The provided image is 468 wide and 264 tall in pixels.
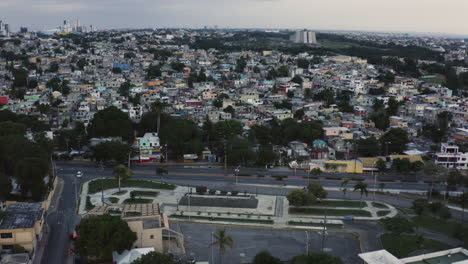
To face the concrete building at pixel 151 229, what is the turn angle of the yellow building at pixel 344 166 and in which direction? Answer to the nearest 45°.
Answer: approximately 45° to its right

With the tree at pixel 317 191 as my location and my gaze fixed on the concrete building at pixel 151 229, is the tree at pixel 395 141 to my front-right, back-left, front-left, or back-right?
back-right

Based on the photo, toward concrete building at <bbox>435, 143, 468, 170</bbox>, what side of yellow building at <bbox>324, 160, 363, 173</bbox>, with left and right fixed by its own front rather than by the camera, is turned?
left

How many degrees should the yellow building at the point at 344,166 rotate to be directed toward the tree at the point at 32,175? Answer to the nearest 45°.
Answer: approximately 45° to its right

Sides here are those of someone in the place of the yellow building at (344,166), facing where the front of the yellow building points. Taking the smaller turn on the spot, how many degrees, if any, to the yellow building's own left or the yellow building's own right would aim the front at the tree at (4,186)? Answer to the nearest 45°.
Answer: approximately 45° to the yellow building's own right

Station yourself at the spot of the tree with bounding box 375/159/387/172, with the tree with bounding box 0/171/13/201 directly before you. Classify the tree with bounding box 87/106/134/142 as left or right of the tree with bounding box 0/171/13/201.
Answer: right

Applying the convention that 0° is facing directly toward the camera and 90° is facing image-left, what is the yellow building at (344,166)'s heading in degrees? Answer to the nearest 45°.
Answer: approximately 0°

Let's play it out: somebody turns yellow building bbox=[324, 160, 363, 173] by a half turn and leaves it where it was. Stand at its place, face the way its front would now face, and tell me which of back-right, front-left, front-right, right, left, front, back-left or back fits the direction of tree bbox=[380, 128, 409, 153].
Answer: front-right

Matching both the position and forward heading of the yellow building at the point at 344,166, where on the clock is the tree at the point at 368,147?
The tree is roughly at 7 o'clock from the yellow building.

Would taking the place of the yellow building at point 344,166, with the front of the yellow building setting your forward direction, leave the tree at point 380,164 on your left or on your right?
on your left

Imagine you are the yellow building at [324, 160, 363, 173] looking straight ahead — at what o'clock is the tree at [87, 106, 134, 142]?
The tree is roughly at 3 o'clock from the yellow building.
